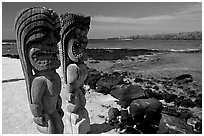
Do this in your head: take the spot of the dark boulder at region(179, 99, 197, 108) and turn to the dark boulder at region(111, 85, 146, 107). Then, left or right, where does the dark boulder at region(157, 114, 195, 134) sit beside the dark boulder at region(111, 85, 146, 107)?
left

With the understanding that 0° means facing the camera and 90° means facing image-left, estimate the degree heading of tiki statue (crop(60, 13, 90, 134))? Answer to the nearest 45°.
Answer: approximately 315°

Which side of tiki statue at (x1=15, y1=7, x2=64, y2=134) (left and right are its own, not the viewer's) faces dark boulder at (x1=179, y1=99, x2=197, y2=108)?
left

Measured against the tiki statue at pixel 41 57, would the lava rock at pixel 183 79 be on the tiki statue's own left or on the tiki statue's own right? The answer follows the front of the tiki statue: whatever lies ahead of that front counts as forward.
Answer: on the tiki statue's own left

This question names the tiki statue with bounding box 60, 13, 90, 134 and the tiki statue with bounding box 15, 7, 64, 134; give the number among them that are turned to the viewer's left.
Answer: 0

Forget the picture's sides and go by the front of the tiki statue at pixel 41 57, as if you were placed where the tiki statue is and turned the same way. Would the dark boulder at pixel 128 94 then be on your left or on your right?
on your left

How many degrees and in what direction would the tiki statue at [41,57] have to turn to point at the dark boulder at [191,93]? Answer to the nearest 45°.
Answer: approximately 90° to its left

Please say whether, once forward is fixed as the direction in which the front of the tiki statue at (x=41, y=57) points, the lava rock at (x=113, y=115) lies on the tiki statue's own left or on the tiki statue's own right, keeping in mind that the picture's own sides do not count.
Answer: on the tiki statue's own left

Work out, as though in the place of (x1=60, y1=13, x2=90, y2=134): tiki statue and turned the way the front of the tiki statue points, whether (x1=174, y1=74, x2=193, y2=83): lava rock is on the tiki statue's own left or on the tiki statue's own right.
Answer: on the tiki statue's own left

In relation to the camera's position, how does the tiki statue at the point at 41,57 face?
facing the viewer and to the right of the viewer

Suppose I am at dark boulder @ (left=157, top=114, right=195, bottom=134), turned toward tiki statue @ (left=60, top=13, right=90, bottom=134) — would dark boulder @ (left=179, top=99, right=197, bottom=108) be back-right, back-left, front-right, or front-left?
back-right
